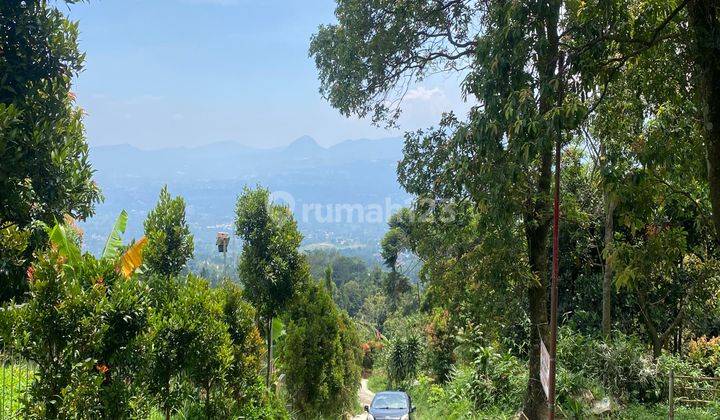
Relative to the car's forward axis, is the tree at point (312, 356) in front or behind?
in front

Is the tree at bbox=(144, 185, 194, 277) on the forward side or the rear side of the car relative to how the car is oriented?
on the forward side

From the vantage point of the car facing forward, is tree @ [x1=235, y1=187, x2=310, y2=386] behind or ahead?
ahead

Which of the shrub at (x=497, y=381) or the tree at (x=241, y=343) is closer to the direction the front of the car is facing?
the tree

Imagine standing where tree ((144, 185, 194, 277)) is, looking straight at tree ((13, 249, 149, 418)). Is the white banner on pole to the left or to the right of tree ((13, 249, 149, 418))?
left
